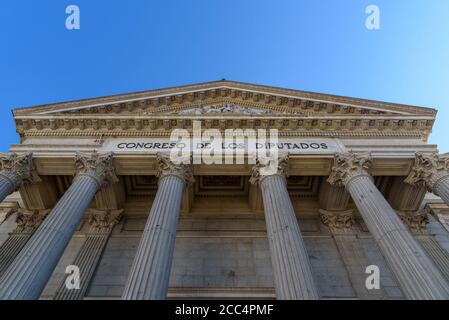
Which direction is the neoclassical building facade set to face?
toward the camera
